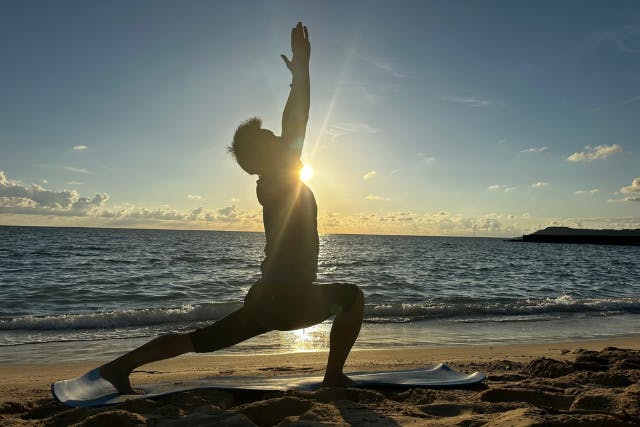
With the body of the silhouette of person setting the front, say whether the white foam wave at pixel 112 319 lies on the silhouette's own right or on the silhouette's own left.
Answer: on the silhouette's own left

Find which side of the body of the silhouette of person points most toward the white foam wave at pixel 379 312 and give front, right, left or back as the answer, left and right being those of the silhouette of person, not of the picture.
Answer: left

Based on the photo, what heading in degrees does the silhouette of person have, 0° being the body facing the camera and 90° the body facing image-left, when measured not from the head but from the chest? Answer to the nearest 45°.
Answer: approximately 270°
